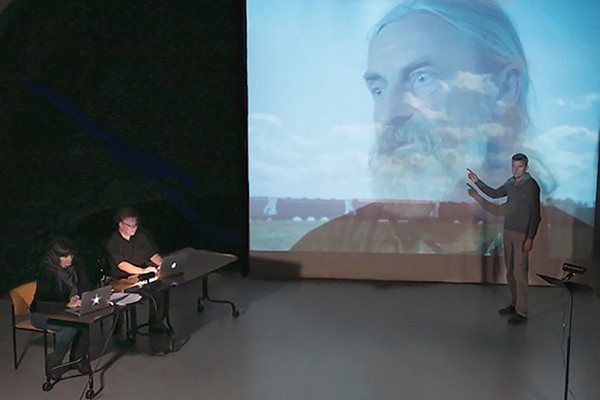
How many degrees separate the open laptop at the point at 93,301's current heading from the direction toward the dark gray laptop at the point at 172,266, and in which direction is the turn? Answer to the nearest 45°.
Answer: approximately 90° to its right

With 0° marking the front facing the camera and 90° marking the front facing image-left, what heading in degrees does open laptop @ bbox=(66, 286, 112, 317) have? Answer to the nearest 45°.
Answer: approximately 135°

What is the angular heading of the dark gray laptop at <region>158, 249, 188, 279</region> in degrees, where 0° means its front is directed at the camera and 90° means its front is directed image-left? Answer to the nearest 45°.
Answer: approximately 135°

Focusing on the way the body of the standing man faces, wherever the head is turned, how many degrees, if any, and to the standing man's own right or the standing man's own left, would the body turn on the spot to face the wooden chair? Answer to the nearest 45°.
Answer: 0° — they already face it

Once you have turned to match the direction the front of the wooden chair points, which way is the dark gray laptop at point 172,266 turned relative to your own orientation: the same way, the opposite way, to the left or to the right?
the opposite way

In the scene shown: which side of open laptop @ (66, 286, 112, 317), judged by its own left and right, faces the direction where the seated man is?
right

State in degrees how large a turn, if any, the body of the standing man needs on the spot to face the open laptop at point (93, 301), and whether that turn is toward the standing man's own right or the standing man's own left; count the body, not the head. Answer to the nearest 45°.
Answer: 0° — they already face it
